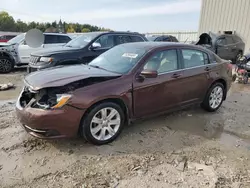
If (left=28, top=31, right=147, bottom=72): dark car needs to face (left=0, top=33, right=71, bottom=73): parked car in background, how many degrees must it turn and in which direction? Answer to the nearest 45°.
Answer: approximately 90° to its right

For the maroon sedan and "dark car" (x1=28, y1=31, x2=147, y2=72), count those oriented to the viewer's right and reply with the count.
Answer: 0

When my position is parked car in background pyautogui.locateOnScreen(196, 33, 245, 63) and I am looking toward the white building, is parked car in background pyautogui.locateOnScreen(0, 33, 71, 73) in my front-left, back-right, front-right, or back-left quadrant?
back-left

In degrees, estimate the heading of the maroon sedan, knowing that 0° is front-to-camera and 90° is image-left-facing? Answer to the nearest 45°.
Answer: approximately 45°

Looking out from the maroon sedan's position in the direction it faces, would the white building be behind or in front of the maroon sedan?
behind

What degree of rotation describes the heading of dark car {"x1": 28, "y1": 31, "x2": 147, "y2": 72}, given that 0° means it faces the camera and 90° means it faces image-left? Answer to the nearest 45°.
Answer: approximately 45°

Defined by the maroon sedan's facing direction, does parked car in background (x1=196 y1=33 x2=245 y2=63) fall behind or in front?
behind

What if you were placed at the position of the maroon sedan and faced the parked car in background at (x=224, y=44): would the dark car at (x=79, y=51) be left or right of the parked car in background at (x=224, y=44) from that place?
left

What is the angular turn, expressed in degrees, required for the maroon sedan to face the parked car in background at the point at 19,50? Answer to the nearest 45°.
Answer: approximately 90° to its right

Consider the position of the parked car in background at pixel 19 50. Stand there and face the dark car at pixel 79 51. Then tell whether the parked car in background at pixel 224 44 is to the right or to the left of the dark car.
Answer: left

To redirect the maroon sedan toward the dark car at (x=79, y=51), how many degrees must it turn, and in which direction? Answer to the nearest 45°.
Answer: approximately 135° to its right
